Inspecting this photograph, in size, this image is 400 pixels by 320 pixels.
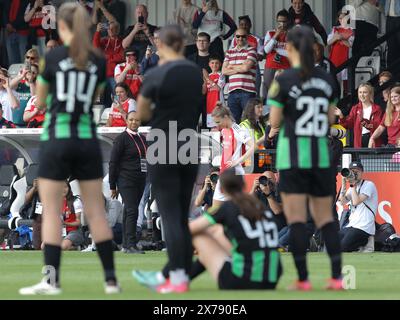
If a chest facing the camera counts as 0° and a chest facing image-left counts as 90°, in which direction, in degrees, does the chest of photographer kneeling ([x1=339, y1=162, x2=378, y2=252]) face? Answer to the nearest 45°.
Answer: approximately 45°

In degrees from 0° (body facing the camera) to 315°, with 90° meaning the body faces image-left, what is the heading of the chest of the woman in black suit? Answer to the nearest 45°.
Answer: approximately 315°

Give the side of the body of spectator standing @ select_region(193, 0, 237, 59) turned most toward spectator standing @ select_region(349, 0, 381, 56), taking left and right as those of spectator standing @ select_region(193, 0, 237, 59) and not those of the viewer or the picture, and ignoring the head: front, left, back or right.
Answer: left

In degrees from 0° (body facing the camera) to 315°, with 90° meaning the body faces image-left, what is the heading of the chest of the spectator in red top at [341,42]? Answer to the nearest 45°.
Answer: approximately 0°

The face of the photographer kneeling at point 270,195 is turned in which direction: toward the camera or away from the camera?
toward the camera

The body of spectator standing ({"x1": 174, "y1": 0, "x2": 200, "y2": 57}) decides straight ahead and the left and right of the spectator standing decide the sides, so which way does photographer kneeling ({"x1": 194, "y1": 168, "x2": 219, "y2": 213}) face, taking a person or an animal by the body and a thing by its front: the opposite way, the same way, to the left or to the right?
the same way

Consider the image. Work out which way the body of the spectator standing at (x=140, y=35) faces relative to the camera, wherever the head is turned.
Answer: toward the camera

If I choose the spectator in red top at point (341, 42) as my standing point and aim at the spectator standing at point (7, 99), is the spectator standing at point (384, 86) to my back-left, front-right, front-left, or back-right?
back-left

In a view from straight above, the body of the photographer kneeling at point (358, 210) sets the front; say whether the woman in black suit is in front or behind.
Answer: in front

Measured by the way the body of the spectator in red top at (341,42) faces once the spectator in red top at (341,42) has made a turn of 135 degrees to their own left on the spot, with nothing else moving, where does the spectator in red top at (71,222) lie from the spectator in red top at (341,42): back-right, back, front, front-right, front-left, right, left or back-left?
back

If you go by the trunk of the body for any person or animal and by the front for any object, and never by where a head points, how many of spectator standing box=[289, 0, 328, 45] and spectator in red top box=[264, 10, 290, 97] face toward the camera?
2

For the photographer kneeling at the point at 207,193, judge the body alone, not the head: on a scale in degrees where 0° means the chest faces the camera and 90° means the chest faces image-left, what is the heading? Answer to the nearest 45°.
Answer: approximately 0°

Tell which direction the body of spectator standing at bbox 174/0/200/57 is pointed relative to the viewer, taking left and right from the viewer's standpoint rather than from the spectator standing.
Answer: facing the viewer

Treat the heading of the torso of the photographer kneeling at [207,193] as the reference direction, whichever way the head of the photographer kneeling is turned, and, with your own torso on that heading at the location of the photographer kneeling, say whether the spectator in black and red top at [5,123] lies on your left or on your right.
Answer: on your right

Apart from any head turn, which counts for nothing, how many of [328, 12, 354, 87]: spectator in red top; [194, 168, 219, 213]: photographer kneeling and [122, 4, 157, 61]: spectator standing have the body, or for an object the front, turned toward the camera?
3

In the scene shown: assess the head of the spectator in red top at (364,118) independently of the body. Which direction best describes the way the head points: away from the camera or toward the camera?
toward the camera
